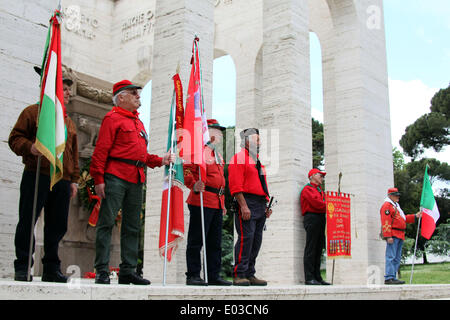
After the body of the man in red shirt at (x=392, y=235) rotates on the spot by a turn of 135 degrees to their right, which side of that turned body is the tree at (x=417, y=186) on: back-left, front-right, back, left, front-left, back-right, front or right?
back-right

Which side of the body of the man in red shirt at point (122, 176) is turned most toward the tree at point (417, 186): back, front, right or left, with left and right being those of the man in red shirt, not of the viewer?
left

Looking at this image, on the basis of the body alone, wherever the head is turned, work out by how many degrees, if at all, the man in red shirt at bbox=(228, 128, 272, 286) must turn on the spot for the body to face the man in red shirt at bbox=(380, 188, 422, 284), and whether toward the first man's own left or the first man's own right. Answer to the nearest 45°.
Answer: approximately 90° to the first man's own left

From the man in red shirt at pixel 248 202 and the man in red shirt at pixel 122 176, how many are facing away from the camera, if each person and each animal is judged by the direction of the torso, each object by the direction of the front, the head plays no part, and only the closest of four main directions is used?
0

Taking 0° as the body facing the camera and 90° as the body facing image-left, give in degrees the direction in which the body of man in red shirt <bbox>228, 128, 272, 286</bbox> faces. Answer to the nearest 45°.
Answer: approximately 315°

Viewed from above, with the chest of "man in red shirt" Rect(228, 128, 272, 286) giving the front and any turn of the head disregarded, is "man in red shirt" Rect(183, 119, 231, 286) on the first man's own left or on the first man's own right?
on the first man's own right

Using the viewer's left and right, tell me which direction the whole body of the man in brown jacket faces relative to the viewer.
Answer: facing the viewer and to the right of the viewer

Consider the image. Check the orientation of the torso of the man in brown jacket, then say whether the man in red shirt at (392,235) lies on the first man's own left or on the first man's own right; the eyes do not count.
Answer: on the first man's own left

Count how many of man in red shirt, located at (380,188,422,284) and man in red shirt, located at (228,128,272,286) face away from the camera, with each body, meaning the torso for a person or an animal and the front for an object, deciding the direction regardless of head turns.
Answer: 0

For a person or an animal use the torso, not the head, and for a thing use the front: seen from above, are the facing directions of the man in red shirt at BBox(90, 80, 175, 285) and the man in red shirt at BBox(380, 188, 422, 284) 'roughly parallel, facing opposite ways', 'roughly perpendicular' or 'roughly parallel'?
roughly parallel

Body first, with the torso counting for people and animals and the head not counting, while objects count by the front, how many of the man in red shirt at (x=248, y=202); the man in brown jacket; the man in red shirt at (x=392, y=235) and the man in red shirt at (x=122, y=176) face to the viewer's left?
0
